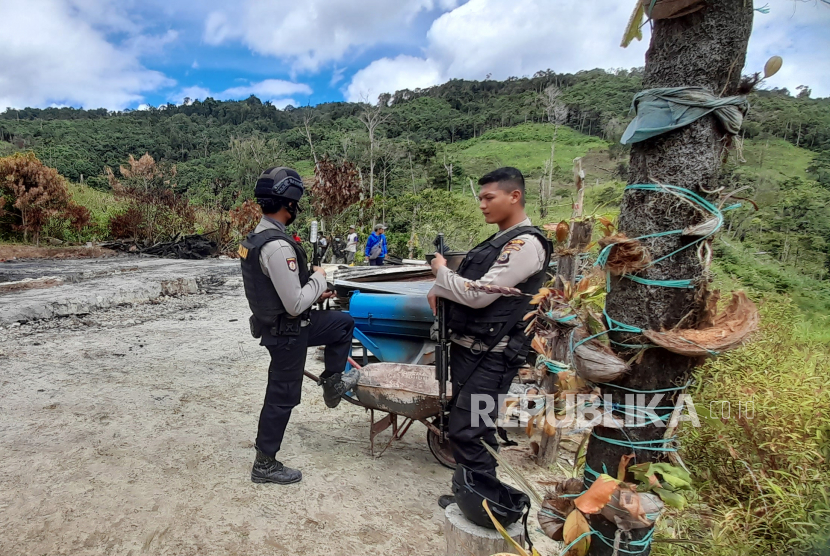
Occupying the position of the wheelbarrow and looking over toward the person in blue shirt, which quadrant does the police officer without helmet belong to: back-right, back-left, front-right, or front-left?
back-right

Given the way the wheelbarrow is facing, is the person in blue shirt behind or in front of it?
behind

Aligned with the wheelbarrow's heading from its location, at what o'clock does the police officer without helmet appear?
The police officer without helmet is roughly at 1 o'clock from the wheelbarrow.

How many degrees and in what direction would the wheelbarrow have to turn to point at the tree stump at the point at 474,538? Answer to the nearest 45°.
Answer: approximately 45° to its right

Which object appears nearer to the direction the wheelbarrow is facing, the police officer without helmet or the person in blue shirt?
the police officer without helmet

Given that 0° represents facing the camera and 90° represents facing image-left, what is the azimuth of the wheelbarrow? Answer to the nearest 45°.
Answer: approximately 315°

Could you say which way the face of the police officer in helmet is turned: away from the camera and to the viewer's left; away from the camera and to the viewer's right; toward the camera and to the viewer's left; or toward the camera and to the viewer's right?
away from the camera and to the viewer's right

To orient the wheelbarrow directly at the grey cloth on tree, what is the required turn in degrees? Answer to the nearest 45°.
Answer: approximately 45° to its right
